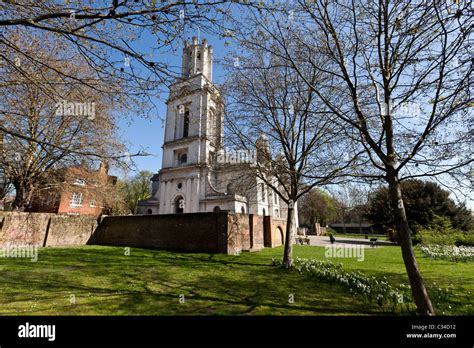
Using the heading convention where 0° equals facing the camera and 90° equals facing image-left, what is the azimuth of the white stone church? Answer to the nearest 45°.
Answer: approximately 45°

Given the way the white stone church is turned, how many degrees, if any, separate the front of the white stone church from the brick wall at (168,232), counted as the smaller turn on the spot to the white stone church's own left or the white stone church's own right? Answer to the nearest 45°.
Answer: approximately 45° to the white stone church's own left
